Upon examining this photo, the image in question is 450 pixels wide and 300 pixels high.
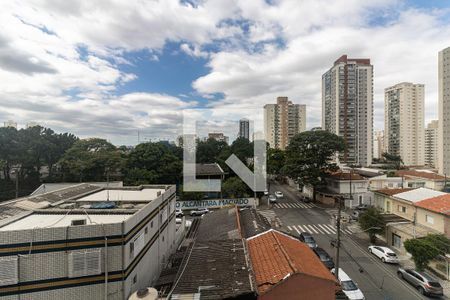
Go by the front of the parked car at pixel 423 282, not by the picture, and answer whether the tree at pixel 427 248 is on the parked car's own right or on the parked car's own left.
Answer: on the parked car's own right

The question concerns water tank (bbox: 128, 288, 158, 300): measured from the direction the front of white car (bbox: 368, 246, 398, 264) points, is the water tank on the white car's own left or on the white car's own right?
on the white car's own left

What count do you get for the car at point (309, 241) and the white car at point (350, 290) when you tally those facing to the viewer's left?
0
